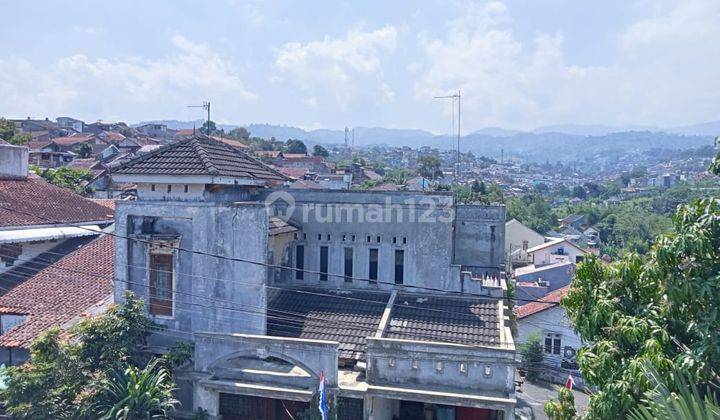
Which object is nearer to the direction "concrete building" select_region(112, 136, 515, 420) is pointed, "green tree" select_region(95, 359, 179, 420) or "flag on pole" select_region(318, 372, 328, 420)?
the flag on pole

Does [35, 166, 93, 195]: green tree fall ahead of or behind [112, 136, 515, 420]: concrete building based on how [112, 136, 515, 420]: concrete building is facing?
behind

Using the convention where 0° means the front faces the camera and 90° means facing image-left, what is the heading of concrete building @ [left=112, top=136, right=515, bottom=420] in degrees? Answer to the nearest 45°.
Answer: approximately 0°

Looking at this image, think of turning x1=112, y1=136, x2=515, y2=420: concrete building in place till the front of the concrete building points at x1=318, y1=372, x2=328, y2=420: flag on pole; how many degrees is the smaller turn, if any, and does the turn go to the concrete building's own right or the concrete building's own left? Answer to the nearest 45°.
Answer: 0° — it already faces it
